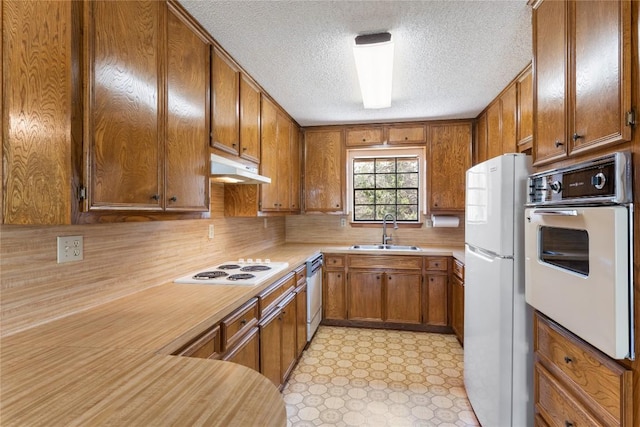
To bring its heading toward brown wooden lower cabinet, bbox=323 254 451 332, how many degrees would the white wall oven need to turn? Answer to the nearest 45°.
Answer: approximately 90° to its right

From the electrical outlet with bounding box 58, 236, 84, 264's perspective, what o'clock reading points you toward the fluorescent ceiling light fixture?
The fluorescent ceiling light fixture is roughly at 11 o'clock from the electrical outlet.

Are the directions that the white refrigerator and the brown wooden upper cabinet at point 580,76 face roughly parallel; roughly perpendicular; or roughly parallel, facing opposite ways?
roughly parallel

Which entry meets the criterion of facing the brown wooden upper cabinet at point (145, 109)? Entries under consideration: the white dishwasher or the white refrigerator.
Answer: the white refrigerator

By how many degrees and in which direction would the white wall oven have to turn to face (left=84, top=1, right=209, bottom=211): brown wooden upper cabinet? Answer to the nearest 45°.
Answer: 0° — it already faces it

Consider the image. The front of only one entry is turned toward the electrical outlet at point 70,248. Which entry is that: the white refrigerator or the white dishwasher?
the white refrigerator

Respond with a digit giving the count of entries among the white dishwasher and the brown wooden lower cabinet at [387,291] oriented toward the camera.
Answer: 1

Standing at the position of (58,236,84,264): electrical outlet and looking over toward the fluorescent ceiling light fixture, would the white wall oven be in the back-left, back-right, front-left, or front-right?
front-right

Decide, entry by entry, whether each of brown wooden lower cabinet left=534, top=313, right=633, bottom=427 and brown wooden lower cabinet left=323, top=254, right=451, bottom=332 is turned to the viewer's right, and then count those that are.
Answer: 0

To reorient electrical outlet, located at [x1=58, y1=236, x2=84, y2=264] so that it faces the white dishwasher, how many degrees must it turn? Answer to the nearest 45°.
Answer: approximately 90° to its left

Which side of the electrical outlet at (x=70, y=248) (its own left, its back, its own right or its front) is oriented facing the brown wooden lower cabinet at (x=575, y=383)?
front

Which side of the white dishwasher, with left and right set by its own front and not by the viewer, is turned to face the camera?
right

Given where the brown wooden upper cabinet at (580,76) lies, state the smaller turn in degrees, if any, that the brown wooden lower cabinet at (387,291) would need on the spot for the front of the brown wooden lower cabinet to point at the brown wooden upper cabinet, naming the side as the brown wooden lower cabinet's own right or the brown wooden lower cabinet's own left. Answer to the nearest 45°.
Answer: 0° — it already faces it

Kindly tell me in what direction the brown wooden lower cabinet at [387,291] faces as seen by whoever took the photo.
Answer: facing the viewer

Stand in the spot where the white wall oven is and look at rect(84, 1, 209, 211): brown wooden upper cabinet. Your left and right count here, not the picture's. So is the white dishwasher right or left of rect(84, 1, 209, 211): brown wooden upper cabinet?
right

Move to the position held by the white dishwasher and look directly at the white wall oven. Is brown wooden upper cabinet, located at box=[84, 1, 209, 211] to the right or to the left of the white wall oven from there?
right
